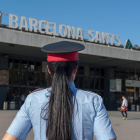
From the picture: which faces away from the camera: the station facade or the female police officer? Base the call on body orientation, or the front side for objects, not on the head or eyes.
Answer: the female police officer

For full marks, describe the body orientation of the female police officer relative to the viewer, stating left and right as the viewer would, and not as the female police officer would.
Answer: facing away from the viewer

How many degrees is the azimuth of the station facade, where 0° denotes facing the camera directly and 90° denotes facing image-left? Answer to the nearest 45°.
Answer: approximately 315°

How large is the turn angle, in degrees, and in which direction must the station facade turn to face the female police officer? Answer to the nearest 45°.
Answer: approximately 45° to its right

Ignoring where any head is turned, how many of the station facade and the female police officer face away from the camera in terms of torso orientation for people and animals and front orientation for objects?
1

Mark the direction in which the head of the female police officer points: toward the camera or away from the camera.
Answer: away from the camera
